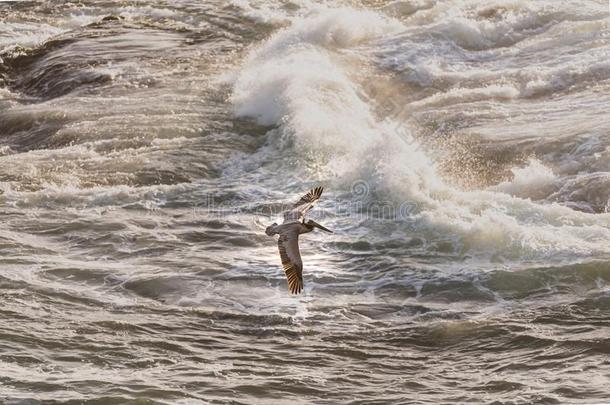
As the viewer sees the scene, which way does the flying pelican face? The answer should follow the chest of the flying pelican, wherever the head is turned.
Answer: to the viewer's right
